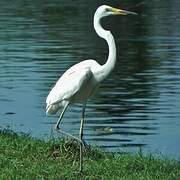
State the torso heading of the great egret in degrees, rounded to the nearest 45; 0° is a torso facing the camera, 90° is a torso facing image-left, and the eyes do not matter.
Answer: approximately 270°
